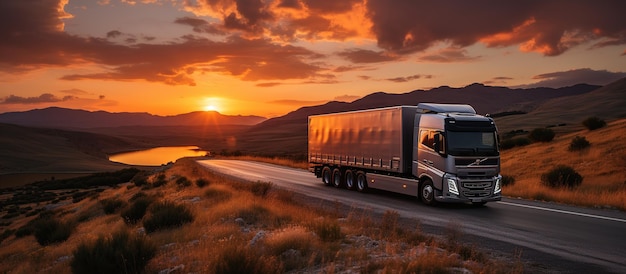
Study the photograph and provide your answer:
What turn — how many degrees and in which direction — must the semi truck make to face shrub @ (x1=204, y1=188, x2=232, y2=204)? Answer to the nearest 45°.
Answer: approximately 135° to its right

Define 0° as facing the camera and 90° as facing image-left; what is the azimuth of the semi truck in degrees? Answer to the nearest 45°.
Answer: approximately 315°

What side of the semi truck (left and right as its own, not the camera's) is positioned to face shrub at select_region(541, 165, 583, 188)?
left

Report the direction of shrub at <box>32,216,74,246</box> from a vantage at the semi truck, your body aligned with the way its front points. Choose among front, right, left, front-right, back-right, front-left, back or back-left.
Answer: back-right

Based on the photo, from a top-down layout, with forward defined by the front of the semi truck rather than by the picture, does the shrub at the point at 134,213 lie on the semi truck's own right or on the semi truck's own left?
on the semi truck's own right

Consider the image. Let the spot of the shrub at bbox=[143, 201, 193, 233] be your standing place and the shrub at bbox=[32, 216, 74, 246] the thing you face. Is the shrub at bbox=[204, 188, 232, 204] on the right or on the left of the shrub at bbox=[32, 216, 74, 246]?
right

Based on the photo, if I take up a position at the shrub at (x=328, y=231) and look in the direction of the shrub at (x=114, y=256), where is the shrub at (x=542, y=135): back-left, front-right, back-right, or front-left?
back-right

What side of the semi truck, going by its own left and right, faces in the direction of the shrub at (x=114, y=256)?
right

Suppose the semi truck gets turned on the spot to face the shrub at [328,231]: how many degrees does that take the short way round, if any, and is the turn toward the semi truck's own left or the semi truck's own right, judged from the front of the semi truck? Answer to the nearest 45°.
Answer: approximately 45° to the semi truck's own right
